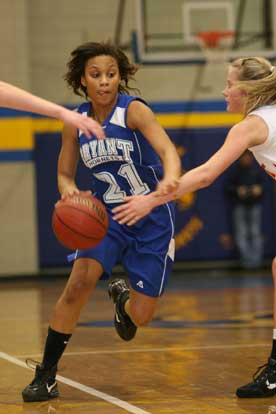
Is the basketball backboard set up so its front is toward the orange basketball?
yes

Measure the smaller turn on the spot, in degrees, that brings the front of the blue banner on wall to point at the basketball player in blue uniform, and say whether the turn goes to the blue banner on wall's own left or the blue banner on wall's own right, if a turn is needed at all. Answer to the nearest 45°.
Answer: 0° — it already faces them

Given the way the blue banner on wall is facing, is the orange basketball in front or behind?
in front

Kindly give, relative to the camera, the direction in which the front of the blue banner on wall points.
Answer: facing the viewer

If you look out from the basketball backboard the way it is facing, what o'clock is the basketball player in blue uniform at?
The basketball player in blue uniform is roughly at 12 o'clock from the basketball backboard.
